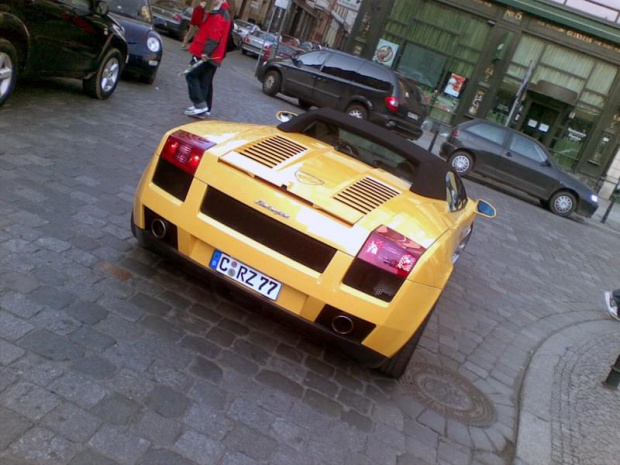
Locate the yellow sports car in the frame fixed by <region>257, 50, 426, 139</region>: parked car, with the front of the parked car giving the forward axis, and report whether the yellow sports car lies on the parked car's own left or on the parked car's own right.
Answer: on the parked car's own left

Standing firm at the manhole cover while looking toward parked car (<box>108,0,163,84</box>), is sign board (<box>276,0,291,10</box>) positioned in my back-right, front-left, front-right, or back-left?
front-right

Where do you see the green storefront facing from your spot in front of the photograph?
facing the viewer

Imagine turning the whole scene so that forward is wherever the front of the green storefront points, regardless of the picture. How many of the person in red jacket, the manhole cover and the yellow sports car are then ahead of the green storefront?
3

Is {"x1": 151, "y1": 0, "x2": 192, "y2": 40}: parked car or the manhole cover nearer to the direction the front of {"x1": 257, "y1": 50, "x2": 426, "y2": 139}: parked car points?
the parked car

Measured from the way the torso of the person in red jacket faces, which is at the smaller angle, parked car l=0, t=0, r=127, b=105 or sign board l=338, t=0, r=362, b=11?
the parked car

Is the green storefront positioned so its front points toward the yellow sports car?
yes

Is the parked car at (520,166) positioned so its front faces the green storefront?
no

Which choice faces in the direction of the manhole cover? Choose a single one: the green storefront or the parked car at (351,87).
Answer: the green storefront

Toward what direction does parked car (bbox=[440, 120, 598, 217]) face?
to the viewer's right

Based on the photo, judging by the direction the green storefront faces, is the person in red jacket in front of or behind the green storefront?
in front

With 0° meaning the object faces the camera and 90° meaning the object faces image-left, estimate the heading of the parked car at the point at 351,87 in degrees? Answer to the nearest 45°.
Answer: approximately 135°

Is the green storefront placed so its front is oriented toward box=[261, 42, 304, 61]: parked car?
no

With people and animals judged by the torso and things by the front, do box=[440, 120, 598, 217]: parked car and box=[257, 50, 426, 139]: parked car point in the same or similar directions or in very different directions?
very different directions

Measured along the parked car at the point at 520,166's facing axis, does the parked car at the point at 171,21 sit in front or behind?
behind
